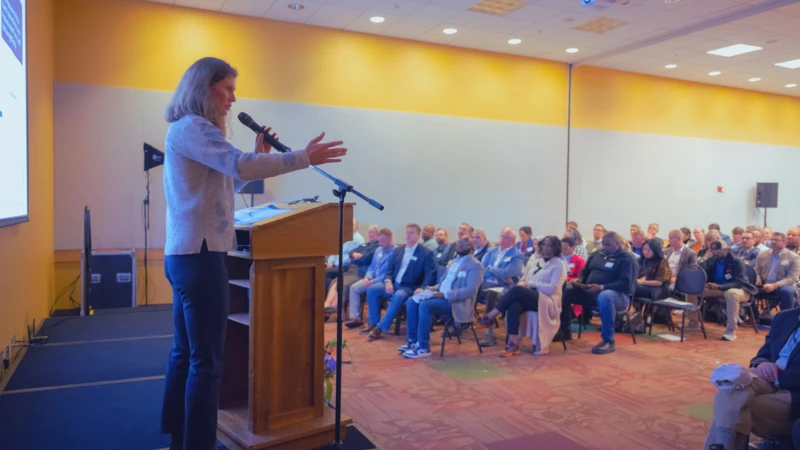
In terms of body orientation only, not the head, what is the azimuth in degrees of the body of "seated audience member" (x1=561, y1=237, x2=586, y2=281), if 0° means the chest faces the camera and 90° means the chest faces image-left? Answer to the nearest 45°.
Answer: approximately 45°

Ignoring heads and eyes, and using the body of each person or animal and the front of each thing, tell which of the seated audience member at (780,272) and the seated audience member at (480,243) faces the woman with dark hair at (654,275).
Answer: the seated audience member at (780,272)

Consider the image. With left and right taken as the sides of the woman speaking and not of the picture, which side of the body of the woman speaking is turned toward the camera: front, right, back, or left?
right

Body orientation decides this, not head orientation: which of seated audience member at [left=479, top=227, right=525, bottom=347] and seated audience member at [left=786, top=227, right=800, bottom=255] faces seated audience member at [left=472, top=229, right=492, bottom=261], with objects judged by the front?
seated audience member at [left=786, top=227, right=800, bottom=255]

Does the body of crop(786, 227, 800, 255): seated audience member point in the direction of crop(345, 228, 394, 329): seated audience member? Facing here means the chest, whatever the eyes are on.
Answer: yes

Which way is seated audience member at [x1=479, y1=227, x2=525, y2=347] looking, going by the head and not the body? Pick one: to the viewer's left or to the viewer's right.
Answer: to the viewer's left

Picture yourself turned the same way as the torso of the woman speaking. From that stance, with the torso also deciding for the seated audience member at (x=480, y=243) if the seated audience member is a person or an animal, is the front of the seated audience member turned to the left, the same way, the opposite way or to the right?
the opposite way

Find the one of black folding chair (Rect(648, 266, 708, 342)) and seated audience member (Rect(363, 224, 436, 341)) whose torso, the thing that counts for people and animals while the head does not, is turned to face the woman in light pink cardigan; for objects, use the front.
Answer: the black folding chair

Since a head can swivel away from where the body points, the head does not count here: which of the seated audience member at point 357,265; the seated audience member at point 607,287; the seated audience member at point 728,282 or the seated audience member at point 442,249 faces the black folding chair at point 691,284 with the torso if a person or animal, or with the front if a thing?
the seated audience member at point 728,282
